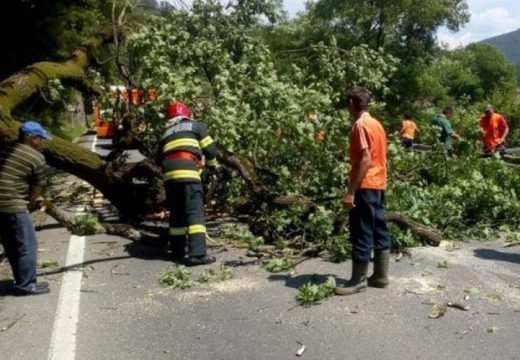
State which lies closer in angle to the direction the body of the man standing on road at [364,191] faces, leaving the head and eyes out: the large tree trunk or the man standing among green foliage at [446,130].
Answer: the large tree trunk

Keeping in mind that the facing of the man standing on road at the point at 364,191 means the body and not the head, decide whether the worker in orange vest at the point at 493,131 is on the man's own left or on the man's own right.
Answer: on the man's own right

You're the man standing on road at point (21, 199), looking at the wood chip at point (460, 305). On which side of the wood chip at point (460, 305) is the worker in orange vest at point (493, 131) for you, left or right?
left

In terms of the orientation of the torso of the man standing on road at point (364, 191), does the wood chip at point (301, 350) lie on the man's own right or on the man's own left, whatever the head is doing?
on the man's own left

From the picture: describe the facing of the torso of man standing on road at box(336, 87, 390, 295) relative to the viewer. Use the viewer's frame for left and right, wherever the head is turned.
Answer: facing away from the viewer and to the left of the viewer

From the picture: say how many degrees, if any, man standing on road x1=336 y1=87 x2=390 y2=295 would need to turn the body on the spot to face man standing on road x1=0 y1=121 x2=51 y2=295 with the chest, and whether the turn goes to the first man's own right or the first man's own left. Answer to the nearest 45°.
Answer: approximately 45° to the first man's own left

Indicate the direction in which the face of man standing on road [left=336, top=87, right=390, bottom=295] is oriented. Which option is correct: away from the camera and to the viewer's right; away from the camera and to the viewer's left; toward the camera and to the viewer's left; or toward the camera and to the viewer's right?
away from the camera and to the viewer's left

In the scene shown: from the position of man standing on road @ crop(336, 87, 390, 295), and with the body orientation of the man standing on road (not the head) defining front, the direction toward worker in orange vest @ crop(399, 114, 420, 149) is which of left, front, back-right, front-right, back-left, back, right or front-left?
front-right

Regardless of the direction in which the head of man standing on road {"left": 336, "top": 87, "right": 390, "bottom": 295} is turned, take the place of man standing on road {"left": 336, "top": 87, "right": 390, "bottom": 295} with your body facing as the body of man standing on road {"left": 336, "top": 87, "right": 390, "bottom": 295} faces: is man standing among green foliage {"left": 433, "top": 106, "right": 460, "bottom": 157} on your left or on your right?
on your right

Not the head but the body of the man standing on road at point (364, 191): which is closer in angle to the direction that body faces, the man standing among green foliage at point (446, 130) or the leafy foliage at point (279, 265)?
the leafy foliage
